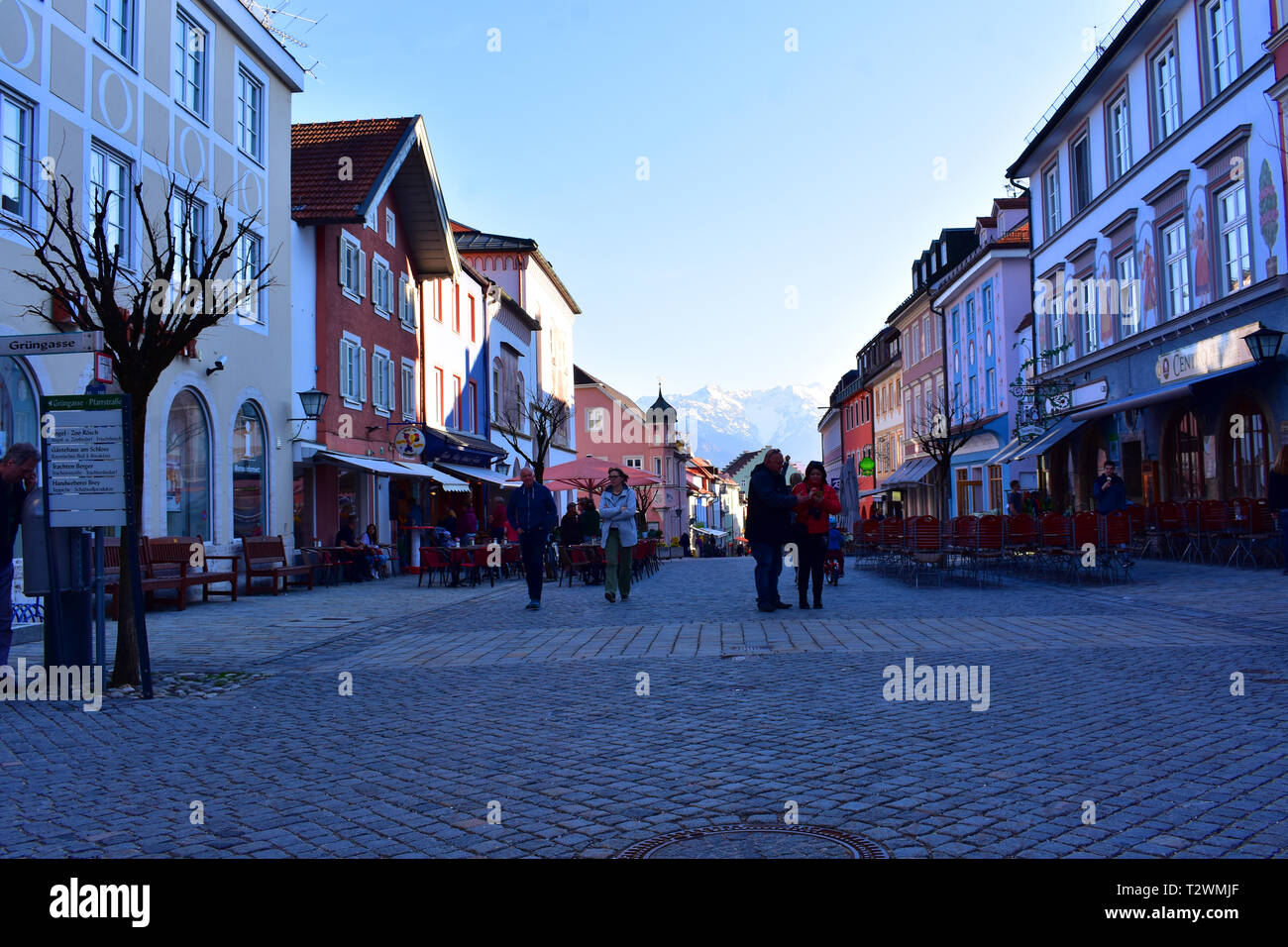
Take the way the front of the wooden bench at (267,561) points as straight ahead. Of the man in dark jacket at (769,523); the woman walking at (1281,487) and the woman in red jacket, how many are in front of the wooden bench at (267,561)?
3

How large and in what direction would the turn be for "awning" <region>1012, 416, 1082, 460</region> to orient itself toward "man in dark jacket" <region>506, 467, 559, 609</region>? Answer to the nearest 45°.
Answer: approximately 45° to its left

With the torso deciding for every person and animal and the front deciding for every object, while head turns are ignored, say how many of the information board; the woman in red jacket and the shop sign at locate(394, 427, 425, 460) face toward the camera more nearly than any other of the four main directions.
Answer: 3

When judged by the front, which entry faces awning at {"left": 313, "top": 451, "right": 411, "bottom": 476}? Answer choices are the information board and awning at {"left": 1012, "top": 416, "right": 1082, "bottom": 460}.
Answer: awning at {"left": 1012, "top": 416, "right": 1082, "bottom": 460}

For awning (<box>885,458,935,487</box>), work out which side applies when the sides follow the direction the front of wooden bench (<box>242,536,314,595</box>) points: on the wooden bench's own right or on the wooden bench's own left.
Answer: on the wooden bench's own left

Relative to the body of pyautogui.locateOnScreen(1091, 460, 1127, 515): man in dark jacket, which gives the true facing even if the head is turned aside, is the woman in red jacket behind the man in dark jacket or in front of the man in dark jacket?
in front

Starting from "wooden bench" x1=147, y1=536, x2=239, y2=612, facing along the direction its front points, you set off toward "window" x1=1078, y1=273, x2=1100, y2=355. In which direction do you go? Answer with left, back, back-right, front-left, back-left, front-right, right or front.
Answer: front-left

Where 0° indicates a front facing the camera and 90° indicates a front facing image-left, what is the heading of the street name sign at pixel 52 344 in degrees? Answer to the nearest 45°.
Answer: approximately 0°

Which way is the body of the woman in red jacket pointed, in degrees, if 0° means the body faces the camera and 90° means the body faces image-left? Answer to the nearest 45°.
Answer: approximately 0°

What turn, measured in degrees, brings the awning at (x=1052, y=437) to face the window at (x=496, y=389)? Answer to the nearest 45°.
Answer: approximately 45° to its right

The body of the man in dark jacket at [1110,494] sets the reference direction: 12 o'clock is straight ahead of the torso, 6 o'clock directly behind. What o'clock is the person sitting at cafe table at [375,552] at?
The person sitting at cafe table is roughly at 3 o'clock from the man in dark jacket.

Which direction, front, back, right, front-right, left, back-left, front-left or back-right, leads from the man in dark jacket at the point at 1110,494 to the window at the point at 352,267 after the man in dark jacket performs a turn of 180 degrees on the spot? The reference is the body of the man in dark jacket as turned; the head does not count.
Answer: left

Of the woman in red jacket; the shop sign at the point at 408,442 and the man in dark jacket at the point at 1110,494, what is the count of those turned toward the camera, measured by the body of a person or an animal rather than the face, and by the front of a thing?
3
